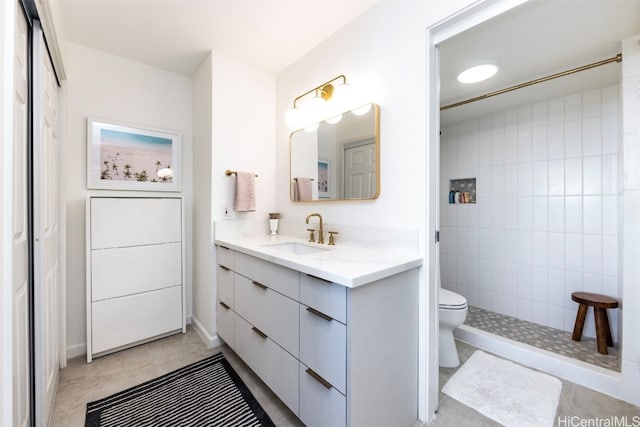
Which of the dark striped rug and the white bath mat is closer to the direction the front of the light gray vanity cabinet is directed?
the dark striped rug

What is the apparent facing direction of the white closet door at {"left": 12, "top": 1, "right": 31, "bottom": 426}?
to the viewer's right

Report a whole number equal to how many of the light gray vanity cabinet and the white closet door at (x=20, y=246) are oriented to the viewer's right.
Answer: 1

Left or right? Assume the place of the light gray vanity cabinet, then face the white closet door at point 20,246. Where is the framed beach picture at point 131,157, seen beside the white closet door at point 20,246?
right

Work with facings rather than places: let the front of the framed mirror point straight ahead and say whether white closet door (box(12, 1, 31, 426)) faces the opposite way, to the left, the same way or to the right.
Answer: the opposite way
